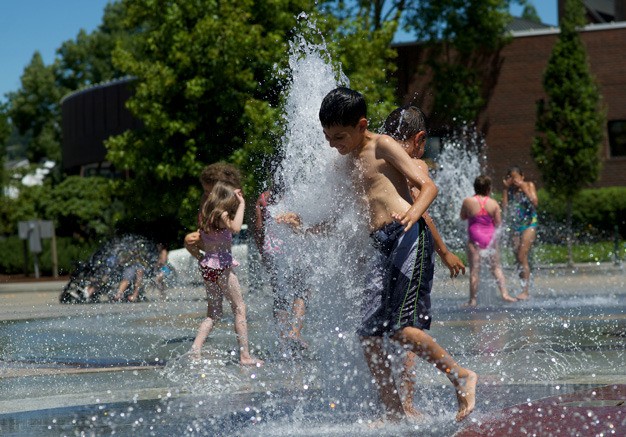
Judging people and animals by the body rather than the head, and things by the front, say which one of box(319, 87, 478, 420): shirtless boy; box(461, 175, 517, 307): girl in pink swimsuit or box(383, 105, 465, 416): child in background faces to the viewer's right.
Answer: the child in background

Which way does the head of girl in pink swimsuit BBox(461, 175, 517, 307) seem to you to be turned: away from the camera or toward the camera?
away from the camera

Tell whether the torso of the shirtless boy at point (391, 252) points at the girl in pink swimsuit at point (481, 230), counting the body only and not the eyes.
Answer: no

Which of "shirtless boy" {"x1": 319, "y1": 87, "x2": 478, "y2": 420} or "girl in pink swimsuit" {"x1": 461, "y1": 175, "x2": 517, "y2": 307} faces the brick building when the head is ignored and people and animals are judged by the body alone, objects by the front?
the girl in pink swimsuit

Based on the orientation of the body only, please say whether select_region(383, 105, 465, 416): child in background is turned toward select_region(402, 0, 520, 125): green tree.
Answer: no

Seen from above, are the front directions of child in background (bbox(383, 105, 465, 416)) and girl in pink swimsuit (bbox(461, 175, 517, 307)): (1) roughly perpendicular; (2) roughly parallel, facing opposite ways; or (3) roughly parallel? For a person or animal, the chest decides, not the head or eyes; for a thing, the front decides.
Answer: roughly perpendicular

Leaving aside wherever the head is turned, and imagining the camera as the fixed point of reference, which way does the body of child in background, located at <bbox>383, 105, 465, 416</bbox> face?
to the viewer's right

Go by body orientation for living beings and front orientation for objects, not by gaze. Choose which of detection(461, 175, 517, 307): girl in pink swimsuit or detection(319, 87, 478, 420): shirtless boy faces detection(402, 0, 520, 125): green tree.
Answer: the girl in pink swimsuit

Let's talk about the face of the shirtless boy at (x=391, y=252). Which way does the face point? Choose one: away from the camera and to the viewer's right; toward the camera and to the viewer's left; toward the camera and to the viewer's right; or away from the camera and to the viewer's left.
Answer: toward the camera and to the viewer's left
